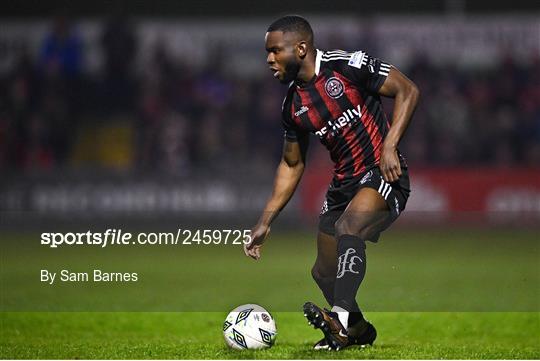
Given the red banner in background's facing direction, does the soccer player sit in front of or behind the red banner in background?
in front

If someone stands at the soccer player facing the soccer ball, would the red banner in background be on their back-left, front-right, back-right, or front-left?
back-right

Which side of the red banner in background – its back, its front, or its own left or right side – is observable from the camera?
front

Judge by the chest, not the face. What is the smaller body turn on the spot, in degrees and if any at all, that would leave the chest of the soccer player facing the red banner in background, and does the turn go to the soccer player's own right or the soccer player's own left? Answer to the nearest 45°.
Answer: approximately 135° to the soccer player's own right

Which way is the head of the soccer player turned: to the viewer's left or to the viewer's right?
to the viewer's left

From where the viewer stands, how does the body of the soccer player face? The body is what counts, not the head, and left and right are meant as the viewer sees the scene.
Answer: facing the viewer and to the left of the viewer

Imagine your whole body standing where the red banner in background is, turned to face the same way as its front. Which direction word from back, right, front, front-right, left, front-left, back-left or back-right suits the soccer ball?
front
